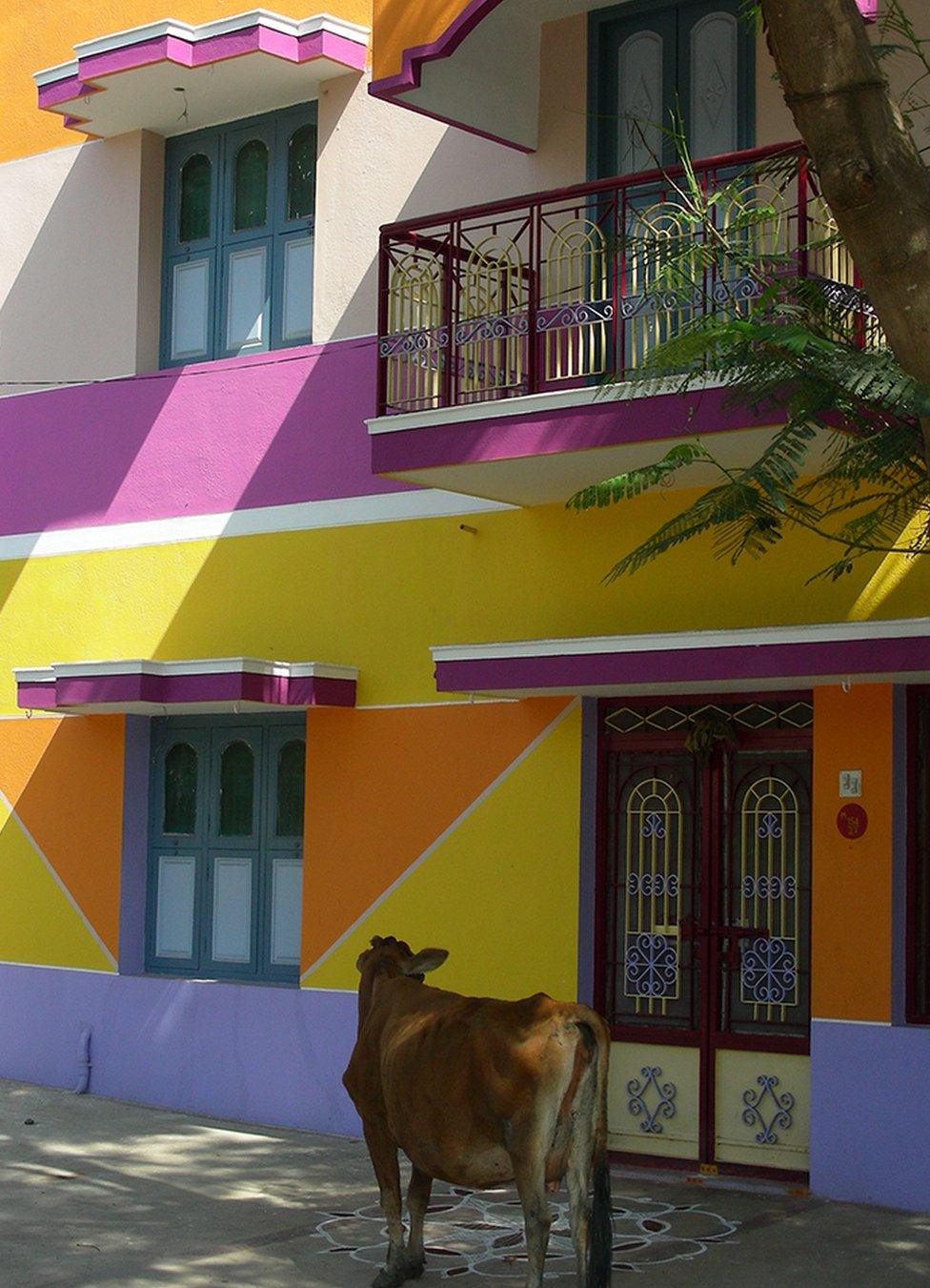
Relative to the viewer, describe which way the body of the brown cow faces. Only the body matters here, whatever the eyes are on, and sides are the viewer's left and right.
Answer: facing away from the viewer and to the left of the viewer

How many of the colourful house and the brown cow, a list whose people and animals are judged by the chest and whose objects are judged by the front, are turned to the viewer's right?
0

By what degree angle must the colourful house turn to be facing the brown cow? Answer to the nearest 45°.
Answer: approximately 45° to its left
